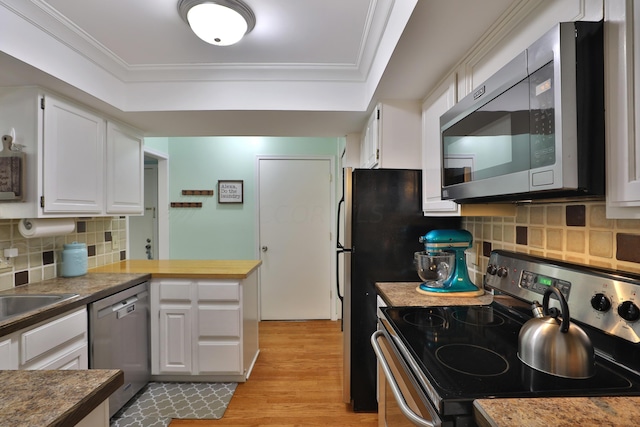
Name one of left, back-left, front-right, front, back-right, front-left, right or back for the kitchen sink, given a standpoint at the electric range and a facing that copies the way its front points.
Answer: front-right

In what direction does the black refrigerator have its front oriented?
to the viewer's left

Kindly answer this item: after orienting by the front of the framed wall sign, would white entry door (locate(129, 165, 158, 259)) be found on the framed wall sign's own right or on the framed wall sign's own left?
on the framed wall sign's own right

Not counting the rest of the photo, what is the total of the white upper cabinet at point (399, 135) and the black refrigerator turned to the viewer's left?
2

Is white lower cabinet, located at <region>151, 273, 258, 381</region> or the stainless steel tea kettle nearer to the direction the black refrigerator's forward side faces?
the white lower cabinet

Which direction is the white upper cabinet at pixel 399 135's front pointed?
to the viewer's left

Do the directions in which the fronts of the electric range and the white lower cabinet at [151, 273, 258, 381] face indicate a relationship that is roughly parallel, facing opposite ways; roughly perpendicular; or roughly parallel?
roughly perpendicular

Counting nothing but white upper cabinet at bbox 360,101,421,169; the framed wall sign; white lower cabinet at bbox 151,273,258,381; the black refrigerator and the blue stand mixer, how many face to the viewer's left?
3

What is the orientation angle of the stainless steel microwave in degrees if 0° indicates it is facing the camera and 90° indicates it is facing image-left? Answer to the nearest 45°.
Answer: approximately 45°

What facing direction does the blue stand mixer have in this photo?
to the viewer's left
